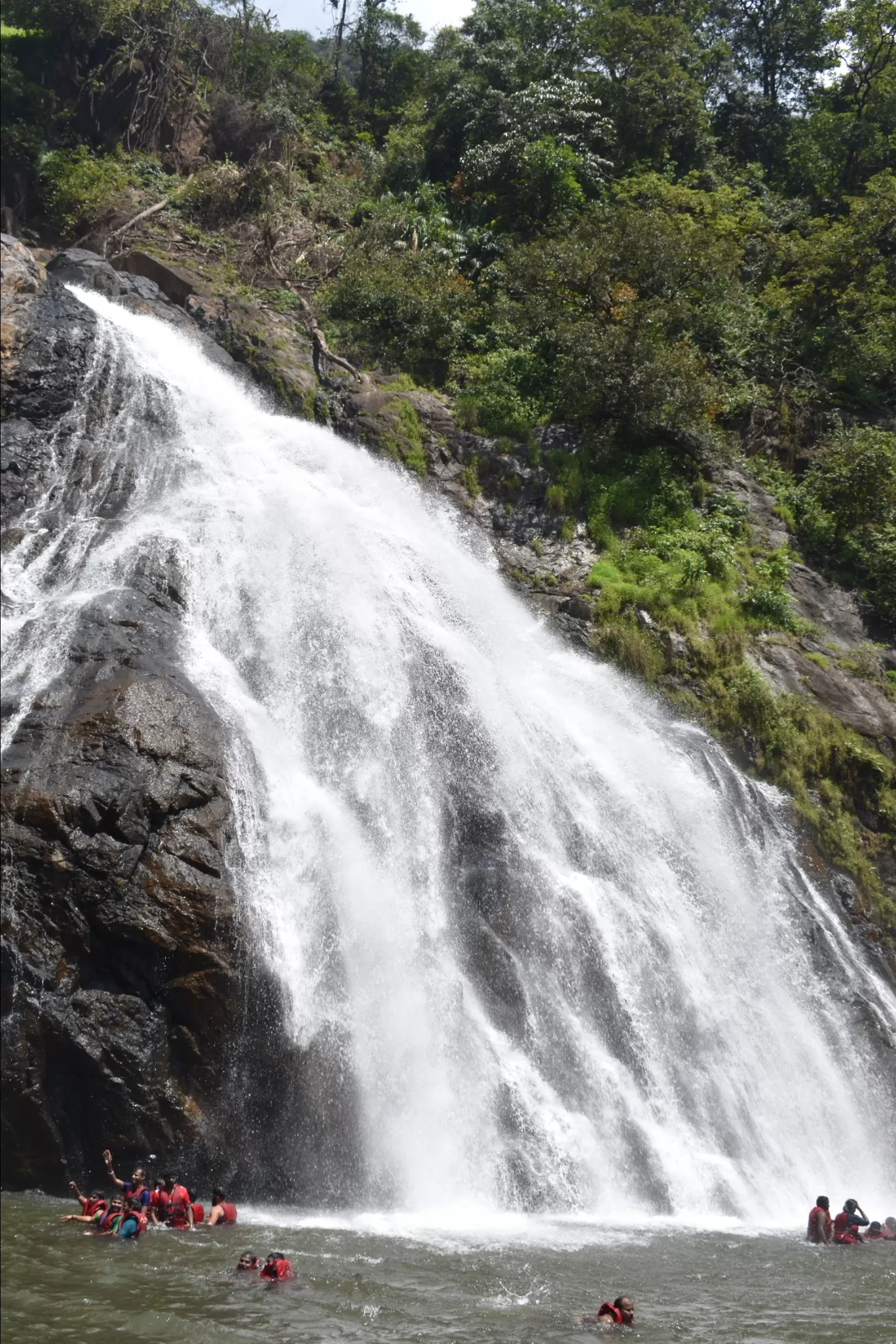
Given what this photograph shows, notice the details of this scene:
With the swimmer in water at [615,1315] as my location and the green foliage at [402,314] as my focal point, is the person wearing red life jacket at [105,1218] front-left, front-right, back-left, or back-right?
front-left

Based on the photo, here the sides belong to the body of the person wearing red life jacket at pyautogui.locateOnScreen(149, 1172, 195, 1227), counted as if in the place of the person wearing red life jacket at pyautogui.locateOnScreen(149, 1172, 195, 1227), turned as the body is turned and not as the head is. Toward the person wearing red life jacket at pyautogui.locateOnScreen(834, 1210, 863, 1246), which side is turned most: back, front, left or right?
left

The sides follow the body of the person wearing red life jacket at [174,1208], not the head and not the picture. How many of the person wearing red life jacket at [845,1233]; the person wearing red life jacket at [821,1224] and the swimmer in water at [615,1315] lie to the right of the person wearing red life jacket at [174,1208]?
0

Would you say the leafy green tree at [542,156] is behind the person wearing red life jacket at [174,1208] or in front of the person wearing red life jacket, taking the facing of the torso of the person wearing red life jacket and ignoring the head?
behind

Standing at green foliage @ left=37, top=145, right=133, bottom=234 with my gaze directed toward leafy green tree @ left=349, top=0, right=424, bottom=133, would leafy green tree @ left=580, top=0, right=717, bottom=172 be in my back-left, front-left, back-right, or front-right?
front-right

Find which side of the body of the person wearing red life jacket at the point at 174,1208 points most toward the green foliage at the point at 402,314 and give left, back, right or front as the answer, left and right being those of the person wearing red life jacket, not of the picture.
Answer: back

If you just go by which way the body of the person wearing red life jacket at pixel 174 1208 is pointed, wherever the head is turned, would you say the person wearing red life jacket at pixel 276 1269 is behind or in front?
in front

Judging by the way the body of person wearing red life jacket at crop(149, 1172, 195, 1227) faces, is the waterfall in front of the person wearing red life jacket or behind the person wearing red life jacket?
behind

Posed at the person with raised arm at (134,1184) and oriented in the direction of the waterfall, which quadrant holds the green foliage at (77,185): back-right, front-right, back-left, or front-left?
front-left

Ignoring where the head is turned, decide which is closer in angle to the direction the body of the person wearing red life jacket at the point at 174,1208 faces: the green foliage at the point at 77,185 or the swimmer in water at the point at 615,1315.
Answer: the swimmer in water

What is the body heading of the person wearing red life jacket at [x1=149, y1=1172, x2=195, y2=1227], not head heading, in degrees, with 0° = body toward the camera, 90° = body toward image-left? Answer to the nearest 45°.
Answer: approximately 0°

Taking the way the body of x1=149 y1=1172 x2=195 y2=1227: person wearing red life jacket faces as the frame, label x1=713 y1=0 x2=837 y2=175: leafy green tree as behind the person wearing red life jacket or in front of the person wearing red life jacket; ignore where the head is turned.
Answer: behind

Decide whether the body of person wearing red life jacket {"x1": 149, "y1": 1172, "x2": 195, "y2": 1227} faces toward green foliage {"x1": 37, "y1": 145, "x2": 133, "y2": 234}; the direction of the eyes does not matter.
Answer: no

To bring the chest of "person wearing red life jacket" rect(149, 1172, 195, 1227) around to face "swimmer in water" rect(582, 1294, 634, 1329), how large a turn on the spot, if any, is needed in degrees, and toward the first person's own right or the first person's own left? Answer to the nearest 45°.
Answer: approximately 45° to the first person's own left
